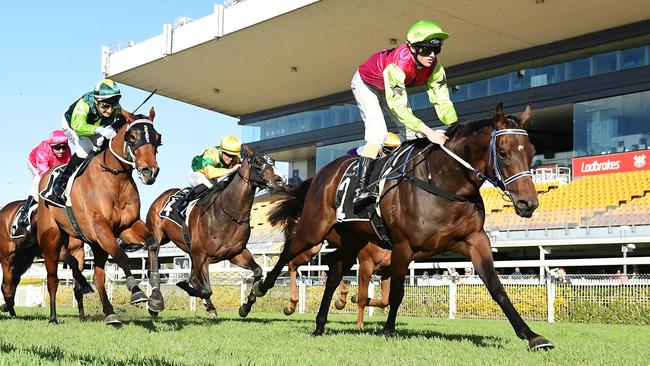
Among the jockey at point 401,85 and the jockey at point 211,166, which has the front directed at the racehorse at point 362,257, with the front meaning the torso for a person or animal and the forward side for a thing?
the jockey at point 211,166

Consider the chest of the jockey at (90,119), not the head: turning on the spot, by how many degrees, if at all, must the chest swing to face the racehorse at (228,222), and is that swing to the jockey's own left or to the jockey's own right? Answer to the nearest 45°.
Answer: approximately 90° to the jockey's own left

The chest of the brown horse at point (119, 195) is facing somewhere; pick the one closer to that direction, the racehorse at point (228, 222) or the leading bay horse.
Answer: the leading bay horse

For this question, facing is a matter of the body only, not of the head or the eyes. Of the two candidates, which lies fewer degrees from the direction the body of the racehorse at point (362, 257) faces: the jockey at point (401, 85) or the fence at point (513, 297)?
the jockey

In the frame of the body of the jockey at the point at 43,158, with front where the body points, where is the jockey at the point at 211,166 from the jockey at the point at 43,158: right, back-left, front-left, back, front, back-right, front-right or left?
front-left

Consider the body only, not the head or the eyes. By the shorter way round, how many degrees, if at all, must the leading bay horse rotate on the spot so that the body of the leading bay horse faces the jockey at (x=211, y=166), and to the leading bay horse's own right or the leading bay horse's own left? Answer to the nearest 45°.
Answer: approximately 180°

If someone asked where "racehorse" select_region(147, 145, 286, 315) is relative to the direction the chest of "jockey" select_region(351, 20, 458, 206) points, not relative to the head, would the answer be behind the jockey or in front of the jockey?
behind

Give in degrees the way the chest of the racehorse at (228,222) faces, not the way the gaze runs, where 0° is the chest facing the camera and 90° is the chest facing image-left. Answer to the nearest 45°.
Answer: approximately 315°

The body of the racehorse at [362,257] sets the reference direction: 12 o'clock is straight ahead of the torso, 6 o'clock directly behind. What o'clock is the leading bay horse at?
The leading bay horse is roughly at 1 o'clock from the racehorse.

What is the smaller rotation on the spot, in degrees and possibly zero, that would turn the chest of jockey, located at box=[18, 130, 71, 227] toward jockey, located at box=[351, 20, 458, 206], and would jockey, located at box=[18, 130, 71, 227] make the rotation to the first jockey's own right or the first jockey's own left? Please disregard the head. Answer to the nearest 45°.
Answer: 0° — they already face them

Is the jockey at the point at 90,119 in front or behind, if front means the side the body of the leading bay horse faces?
behind
